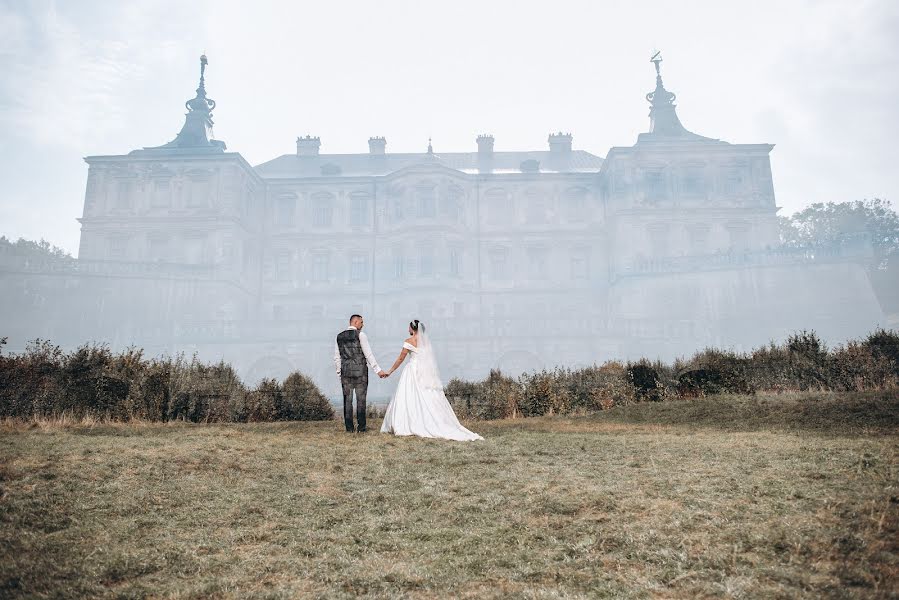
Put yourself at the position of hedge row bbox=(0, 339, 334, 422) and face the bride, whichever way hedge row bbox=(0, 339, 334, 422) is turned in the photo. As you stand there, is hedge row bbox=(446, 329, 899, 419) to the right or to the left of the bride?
left

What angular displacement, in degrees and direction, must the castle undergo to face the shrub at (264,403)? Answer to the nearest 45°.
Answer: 0° — it already faces it

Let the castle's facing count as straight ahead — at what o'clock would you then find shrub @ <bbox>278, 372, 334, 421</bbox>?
The shrub is roughly at 12 o'clock from the castle.

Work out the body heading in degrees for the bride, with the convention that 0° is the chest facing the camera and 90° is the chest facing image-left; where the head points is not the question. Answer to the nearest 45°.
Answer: approximately 135°

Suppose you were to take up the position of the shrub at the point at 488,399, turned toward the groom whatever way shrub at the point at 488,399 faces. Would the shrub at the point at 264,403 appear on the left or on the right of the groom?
right

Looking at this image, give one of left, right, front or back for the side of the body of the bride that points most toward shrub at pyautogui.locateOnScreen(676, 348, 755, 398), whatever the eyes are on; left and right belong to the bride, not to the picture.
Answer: right

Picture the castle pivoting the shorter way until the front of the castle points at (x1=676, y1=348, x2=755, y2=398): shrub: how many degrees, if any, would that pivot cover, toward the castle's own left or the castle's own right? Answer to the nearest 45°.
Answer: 0° — it already faces it
